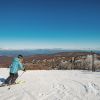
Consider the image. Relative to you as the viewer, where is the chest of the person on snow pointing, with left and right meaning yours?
facing to the right of the viewer
